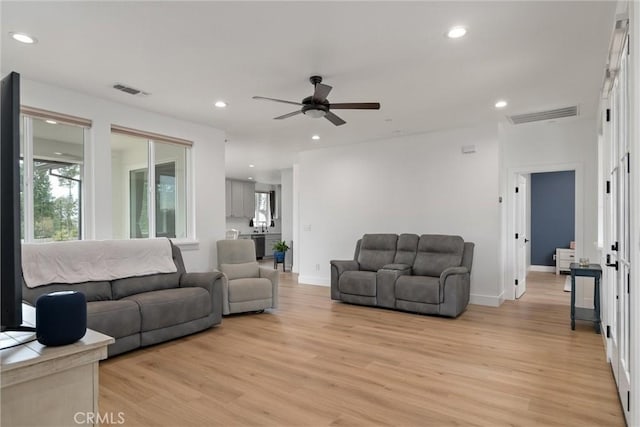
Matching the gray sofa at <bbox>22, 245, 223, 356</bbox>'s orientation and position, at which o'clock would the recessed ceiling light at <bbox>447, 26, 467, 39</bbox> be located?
The recessed ceiling light is roughly at 12 o'clock from the gray sofa.

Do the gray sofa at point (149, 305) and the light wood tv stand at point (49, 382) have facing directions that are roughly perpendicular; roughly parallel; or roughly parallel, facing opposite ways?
roughly perpendicular

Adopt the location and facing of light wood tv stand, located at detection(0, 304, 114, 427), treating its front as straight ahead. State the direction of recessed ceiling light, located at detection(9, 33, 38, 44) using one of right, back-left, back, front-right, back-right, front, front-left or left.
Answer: front-left

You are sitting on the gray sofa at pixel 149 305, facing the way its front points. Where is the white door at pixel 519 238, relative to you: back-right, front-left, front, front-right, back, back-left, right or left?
front-left

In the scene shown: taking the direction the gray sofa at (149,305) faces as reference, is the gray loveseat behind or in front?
in front

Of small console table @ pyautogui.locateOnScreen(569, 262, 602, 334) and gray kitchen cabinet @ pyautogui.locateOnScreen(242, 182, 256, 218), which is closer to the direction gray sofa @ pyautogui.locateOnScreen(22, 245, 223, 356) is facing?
the small console table

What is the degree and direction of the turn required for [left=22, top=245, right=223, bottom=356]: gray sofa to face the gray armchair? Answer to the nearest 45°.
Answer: approximately 90° to its left

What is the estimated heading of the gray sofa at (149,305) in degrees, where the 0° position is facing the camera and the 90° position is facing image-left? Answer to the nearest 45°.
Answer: approximately 315°

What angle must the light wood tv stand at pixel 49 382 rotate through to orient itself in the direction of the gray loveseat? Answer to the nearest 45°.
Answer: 0° — it already faces it

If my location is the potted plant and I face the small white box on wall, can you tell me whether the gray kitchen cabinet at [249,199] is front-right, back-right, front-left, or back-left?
back-left

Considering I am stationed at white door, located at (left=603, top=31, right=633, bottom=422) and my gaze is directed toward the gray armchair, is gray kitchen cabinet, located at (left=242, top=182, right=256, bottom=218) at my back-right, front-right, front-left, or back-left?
front-right

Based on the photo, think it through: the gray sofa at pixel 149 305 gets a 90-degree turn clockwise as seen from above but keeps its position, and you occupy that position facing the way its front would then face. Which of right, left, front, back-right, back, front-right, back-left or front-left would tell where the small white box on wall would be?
back-left

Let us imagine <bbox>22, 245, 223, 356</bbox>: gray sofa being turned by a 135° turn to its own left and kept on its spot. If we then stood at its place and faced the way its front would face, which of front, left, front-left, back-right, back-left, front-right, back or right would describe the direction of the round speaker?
back

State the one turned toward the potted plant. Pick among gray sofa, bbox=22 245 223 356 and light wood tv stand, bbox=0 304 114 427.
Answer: the light wood tv stand

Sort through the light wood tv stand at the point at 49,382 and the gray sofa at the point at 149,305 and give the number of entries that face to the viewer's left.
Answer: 0

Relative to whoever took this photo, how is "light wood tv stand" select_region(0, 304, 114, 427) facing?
facing away from the viewer and to the right of the viewer

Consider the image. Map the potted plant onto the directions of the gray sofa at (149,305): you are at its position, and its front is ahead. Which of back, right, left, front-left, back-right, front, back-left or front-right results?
left

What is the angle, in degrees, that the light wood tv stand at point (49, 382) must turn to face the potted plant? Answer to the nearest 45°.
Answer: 0° — it already faces it

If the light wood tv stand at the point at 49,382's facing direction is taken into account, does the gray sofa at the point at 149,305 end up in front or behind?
in front

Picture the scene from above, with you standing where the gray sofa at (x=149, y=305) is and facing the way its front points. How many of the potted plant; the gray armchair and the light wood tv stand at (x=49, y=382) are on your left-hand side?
2

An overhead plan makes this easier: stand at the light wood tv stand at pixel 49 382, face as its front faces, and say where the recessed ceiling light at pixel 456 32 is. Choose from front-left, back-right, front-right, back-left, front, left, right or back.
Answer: front-right
